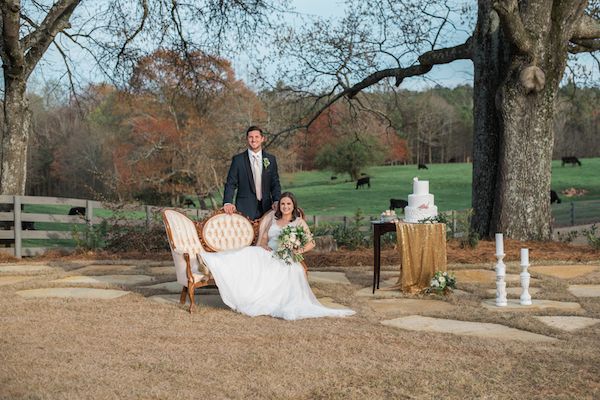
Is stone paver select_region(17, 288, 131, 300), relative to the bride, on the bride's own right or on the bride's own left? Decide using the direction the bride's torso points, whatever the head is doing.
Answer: on the bride's own right

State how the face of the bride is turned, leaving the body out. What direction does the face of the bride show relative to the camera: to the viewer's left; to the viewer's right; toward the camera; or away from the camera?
toward the camera

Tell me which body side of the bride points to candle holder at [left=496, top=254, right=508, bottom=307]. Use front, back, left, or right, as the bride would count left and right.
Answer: left

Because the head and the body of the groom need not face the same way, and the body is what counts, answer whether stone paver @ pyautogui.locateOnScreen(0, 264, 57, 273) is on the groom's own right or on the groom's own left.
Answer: on the groom's own right

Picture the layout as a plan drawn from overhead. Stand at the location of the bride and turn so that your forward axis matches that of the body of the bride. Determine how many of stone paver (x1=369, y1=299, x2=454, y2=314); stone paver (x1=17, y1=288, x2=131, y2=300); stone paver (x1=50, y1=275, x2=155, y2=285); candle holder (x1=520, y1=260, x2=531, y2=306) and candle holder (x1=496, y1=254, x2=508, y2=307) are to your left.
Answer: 3

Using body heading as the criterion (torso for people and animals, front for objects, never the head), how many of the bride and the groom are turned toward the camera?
2

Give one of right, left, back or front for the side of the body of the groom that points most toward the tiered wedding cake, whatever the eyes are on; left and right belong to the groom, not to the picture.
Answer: left

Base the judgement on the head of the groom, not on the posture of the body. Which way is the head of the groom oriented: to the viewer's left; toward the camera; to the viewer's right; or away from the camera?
toward the camera

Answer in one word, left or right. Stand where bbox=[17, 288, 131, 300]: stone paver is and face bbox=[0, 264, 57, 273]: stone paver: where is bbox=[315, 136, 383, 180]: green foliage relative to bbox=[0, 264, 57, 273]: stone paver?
right

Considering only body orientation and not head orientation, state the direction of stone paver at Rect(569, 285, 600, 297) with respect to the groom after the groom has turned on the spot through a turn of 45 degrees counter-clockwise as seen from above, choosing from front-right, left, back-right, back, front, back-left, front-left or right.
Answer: front-left

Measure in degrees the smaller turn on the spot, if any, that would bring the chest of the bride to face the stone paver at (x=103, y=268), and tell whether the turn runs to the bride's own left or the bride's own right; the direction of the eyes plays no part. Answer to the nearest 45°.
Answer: approximately 135° to the bride's own right

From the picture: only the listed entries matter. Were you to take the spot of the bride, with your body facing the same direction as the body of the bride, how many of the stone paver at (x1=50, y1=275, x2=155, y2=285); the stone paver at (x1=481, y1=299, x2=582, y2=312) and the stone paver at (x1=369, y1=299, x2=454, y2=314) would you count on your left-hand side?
2

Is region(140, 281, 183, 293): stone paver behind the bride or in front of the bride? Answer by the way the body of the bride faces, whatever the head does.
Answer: behind

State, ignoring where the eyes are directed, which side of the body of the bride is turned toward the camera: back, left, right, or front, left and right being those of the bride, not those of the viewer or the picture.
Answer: front

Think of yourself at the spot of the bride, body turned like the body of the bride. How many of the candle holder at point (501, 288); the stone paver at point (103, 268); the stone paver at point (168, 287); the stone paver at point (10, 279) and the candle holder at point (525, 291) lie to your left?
2

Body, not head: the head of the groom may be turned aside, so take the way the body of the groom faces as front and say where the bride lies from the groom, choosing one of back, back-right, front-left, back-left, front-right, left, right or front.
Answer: front

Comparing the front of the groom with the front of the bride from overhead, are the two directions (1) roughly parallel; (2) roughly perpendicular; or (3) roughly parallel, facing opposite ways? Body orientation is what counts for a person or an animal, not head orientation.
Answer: roughly parallel
